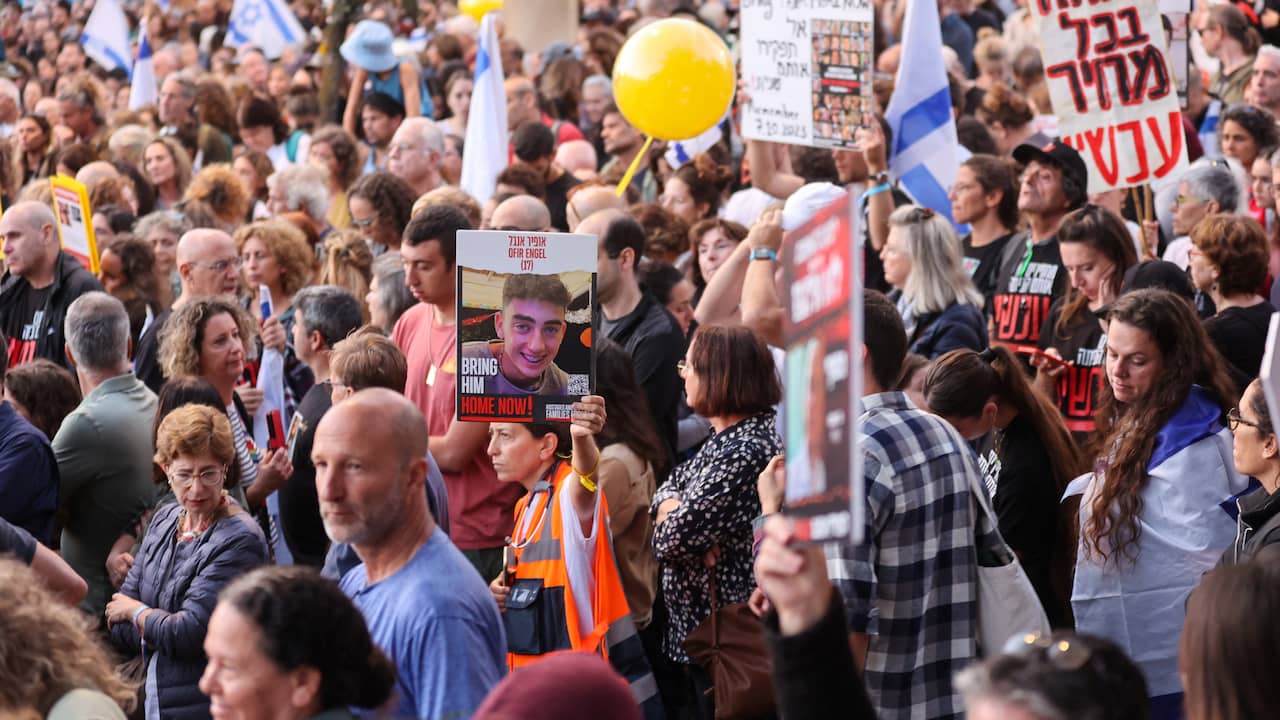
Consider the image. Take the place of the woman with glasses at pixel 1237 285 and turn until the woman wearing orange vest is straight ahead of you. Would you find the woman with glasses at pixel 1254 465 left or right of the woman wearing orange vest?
left

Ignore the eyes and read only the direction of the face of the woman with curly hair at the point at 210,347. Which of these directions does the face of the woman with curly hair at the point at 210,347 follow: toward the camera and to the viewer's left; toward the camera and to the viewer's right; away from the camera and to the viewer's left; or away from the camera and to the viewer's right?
toward the camera and to the viewer's right

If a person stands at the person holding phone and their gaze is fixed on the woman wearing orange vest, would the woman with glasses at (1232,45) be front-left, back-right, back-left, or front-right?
back-right

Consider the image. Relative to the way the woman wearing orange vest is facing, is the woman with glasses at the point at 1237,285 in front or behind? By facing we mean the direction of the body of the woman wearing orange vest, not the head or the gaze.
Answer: behind

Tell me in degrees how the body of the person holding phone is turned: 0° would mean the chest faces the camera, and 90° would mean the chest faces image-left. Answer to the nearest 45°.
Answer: approximately 45°

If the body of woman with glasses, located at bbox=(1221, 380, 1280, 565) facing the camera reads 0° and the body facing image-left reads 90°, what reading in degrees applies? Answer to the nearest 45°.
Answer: approximately 90°
